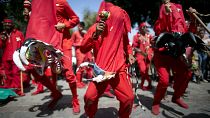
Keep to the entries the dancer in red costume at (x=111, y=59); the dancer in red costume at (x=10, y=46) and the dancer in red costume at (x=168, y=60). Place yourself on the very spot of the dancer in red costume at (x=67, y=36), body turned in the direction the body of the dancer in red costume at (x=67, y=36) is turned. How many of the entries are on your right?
1

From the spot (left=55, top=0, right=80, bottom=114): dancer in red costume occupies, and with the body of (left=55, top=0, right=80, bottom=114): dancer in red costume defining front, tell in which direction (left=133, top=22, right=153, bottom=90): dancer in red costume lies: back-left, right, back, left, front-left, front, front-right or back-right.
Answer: back

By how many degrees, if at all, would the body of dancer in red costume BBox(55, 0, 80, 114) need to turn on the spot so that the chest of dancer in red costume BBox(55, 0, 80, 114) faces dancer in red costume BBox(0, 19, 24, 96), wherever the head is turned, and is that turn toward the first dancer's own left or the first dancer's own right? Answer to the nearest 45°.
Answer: approximately 90° to the first dancer's own right

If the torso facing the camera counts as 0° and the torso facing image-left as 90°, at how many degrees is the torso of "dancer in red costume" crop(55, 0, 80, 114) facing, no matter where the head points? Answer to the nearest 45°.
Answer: approximately 45°

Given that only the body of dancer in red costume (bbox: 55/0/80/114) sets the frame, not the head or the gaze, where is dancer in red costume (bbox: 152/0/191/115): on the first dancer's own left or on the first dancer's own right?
on the first dancer's own left

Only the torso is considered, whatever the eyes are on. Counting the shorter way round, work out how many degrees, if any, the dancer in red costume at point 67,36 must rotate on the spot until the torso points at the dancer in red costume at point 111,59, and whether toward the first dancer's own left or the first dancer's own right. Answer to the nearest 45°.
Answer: approximately 45° to the first dancer's own left
